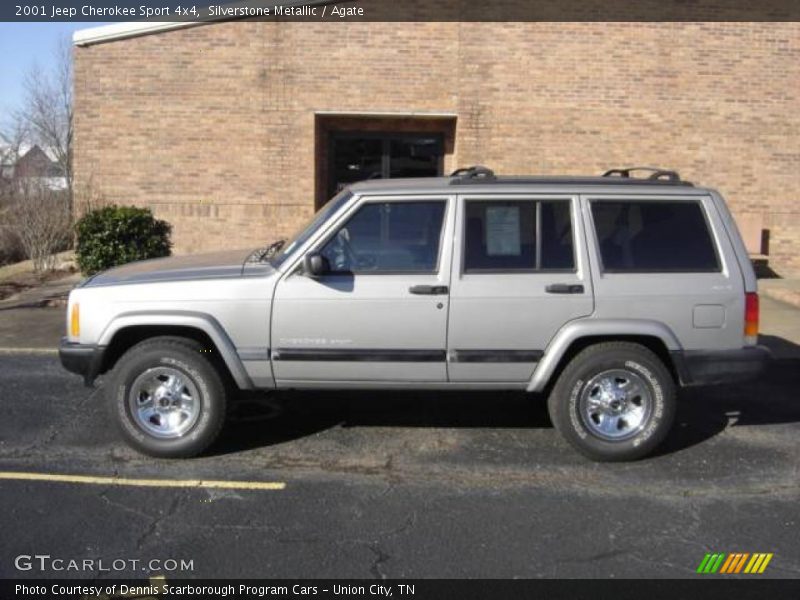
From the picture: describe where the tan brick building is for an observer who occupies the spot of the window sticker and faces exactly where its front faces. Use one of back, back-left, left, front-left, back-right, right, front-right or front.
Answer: back

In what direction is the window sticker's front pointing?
toward the camera

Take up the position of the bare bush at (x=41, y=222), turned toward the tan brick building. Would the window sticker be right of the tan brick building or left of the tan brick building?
right

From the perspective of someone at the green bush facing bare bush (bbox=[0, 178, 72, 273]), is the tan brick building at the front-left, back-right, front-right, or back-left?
back-right

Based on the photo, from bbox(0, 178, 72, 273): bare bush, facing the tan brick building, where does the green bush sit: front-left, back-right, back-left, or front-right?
front-right

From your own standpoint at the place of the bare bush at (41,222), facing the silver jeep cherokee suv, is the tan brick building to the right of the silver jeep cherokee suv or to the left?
left

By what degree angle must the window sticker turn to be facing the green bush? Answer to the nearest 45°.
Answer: approximately 135° to its right

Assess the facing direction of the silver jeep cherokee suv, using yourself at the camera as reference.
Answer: facing to the left of the viewer

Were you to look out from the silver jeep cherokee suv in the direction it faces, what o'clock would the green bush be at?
The green bush is roughly at 2 o'clock from the silver jeep cherokee suv.

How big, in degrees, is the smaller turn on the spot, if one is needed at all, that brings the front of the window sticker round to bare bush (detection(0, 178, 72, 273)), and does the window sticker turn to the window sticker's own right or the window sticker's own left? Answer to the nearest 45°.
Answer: approximately 135° to the window sticker's own right

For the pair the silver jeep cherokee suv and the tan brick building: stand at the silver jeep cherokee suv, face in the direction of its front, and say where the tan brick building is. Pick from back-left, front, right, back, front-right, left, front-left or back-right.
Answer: right

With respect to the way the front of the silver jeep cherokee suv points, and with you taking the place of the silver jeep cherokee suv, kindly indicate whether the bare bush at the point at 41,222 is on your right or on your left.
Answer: on your right
